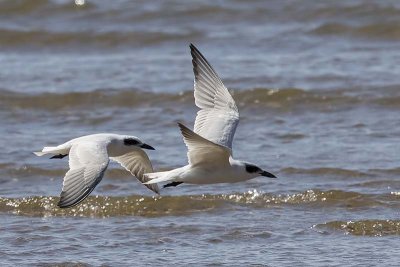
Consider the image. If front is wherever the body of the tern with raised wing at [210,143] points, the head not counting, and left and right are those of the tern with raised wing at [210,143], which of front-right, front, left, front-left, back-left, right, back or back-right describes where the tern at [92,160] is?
back

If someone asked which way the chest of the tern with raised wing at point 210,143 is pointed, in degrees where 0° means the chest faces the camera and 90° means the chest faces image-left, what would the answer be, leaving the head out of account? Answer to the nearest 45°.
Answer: approximately 270°
